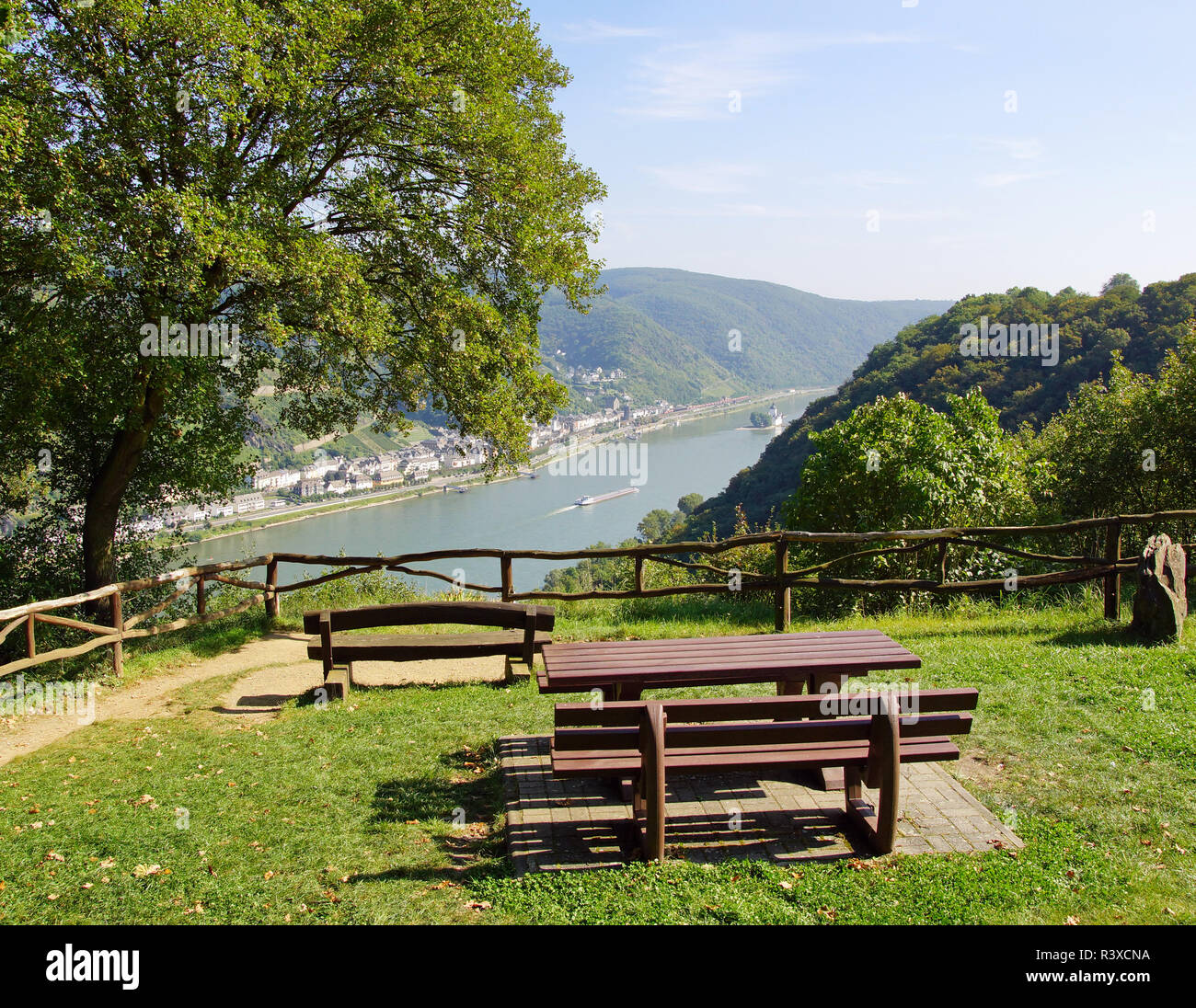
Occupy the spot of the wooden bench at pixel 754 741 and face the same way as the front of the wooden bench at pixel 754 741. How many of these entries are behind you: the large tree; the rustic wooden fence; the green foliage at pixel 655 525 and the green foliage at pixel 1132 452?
0

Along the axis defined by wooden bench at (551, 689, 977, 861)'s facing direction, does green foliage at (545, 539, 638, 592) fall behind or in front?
in front

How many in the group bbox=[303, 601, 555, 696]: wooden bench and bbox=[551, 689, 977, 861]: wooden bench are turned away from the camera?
2

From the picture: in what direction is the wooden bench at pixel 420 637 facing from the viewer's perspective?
away from the camera

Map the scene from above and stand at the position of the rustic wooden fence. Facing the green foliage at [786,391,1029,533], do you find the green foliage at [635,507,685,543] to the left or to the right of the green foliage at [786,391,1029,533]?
left

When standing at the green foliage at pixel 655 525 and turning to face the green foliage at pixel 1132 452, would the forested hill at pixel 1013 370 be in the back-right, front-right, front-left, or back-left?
front-left

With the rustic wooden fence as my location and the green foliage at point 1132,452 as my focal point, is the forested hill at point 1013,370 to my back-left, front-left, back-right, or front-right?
front-left

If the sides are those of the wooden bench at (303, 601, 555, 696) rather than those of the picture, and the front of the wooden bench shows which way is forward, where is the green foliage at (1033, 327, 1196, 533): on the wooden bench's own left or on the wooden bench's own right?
on the wooden bench's own right

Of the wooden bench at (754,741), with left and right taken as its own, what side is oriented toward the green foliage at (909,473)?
front

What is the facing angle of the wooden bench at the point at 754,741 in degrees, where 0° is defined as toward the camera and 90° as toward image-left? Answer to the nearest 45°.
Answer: approximately 180°

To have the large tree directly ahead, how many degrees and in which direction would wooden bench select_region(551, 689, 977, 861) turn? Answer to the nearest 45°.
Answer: approximately 45° to its left

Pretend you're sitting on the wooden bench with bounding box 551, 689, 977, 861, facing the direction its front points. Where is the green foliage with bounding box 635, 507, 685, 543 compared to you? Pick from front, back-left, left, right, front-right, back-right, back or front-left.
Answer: front

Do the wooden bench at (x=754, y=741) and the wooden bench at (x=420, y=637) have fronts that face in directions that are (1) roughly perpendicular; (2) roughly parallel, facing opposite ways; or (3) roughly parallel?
roughly parallel

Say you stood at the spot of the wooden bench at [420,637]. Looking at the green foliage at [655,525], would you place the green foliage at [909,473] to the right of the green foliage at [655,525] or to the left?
right
